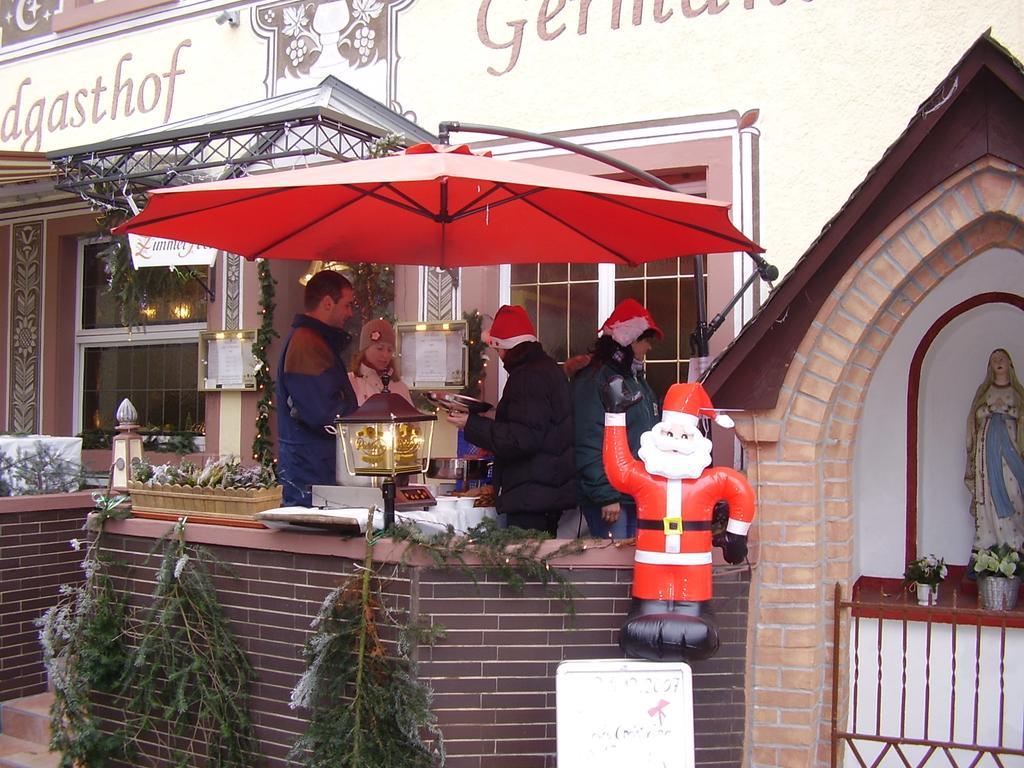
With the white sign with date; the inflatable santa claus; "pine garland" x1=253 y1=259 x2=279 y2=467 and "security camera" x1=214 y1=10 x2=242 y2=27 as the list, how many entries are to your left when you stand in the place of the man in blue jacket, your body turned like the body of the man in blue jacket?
2

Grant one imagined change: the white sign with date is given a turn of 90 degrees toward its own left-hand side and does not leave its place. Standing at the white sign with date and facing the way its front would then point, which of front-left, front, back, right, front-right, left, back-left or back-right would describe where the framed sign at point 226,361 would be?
back-left

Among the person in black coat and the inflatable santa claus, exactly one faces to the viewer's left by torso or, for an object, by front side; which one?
the person in black coat

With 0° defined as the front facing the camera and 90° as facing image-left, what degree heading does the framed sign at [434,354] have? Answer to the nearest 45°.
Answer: approximately 0°

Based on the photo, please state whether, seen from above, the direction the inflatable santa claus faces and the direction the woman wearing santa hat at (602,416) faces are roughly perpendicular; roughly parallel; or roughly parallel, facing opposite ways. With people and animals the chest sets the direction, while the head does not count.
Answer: roughly perpendicular

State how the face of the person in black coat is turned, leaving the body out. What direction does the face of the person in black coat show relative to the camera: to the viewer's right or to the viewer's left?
to the viewer's left

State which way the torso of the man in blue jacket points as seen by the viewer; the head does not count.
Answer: to the viewer's right

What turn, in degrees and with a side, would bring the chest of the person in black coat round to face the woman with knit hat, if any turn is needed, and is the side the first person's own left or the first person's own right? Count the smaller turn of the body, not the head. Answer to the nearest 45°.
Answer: approximately 45° to the first person's own right

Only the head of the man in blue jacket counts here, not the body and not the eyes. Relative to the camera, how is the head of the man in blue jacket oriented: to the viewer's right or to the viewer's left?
to the viewer's right

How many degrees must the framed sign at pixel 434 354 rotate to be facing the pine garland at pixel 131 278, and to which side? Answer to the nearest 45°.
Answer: approximately 90° to its right
